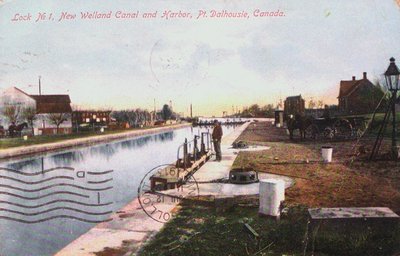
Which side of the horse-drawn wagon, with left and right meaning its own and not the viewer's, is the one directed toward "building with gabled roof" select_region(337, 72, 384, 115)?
right

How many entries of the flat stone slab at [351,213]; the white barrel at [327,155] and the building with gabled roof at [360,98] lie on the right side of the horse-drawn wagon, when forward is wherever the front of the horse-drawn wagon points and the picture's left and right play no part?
1

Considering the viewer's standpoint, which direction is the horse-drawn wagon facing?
facing to the left of the viewer

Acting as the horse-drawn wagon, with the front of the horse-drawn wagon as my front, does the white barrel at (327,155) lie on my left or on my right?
on my left

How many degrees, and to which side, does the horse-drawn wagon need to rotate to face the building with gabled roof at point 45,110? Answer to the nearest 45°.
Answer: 0° — it already faces it

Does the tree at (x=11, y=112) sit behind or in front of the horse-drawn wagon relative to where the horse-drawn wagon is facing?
in front

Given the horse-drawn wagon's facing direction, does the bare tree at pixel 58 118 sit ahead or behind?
ahead

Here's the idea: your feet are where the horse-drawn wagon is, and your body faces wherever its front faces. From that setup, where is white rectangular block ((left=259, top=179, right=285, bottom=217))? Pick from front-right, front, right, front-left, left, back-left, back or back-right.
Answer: left

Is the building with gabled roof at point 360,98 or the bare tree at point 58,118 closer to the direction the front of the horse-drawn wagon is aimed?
the bare tree

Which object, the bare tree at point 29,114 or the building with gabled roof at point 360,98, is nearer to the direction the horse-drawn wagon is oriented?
the bare tree

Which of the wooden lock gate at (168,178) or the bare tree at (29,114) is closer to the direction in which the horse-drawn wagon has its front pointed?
the bare tree

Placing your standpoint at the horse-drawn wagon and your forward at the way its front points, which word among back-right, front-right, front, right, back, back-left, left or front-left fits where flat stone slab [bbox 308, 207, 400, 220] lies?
left
